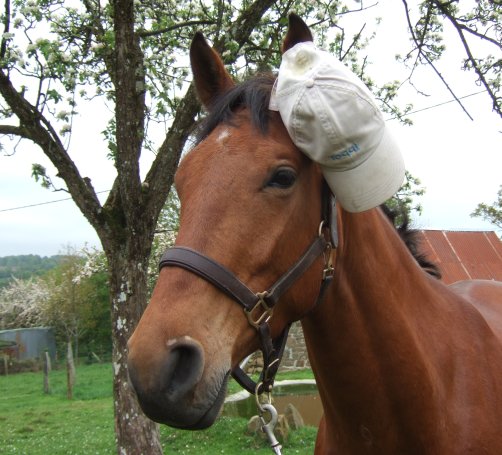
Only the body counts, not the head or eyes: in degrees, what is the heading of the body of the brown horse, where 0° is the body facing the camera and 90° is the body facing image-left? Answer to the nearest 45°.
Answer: approximately 45°

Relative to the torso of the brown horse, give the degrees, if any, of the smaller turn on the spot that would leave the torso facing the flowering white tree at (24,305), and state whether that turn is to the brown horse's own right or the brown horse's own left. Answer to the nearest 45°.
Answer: approximately 90° to the brown horse's own right

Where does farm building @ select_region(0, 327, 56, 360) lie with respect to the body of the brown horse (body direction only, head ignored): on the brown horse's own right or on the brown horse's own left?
on the brown horse's own right
